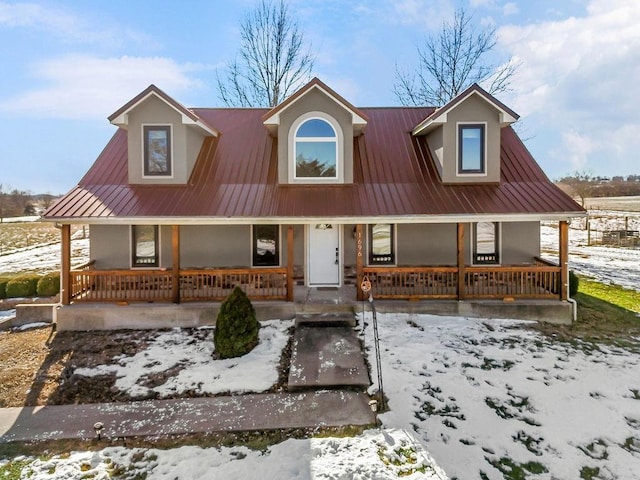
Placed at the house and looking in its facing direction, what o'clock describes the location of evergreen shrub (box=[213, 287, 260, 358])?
The evergreen shrub is roughly at 1 o'clock from the house.

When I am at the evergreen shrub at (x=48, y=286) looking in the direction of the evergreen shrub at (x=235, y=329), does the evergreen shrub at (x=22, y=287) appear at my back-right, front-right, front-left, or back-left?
back-right

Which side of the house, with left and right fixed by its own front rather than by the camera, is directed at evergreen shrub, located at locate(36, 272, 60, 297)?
right

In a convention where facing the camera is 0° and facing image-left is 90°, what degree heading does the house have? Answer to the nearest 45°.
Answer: approximately 0°
